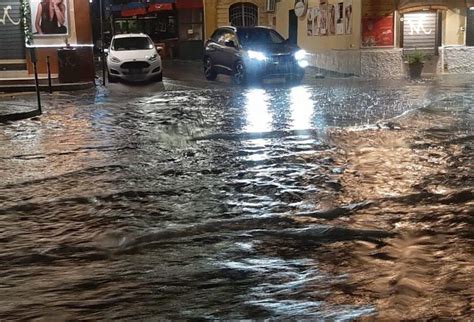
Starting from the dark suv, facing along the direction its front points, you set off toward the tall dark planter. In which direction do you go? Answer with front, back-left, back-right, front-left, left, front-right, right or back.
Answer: back-right

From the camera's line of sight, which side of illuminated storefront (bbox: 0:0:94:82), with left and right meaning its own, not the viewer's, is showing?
front

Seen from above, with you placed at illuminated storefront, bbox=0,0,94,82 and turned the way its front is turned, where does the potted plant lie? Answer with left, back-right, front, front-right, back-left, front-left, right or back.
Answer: left

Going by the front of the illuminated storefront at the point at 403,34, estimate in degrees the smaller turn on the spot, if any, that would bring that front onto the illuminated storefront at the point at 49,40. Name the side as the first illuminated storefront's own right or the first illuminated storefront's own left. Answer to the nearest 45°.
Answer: approximately 45° to the first illuminated storefront's own right

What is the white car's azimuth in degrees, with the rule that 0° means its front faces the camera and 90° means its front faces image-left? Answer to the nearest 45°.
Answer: approximately 0°

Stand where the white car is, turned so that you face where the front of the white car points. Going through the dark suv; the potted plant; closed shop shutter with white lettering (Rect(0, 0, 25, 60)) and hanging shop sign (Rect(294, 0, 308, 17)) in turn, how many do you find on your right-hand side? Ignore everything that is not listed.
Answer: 1

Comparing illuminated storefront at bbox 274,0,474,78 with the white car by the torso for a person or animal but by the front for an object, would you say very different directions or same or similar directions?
same or similar directions

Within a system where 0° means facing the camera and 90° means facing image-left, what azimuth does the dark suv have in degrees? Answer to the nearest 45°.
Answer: approximately 315°

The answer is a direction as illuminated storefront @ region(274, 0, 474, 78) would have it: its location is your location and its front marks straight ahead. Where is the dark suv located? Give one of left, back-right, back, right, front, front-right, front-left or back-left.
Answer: front-right

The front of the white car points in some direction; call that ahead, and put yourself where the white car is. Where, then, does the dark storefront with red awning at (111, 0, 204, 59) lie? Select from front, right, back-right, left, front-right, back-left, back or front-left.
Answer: back

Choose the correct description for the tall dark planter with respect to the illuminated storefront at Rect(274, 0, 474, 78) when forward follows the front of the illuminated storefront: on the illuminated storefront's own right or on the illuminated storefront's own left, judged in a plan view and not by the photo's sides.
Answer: on the illuminated storefront's own right

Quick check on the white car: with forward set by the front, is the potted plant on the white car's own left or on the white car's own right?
on the white car's own left

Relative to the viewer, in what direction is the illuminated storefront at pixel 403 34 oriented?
toward the camera

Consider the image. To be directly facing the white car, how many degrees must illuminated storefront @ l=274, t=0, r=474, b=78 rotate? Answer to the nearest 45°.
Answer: approximately 45° to its right

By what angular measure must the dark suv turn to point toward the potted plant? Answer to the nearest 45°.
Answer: approximately 90° to its left
